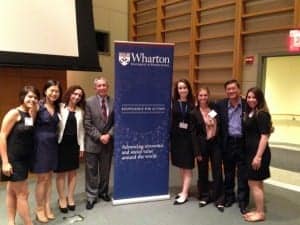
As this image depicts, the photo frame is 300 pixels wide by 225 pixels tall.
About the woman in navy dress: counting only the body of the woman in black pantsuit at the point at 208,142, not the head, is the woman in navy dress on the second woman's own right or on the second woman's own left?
on the second woman's own right

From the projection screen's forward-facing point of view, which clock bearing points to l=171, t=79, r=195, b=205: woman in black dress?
The woman in black dress is roughly at 11 o'clock from the projection screen.

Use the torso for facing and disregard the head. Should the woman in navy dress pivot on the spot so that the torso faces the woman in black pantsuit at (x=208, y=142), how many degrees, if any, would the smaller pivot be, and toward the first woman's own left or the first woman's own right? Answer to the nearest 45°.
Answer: approximately 45° to the first woman's own left

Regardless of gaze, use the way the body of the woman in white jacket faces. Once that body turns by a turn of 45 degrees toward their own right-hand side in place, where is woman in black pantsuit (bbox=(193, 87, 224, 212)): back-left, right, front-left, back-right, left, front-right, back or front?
back-left

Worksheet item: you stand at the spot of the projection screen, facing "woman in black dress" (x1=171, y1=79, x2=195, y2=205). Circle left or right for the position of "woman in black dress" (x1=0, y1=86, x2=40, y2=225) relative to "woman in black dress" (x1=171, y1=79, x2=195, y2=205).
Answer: right

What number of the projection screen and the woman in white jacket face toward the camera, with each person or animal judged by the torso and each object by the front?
2

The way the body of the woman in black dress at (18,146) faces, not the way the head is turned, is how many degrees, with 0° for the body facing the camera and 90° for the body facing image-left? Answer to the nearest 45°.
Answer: approximately 315°
